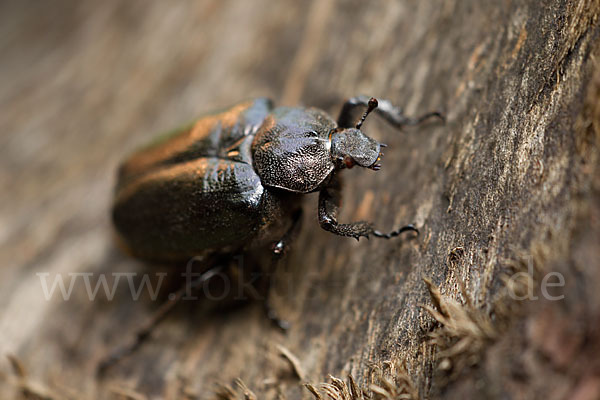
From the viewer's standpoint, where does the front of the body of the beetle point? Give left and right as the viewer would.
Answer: facing to the right of the viewer
